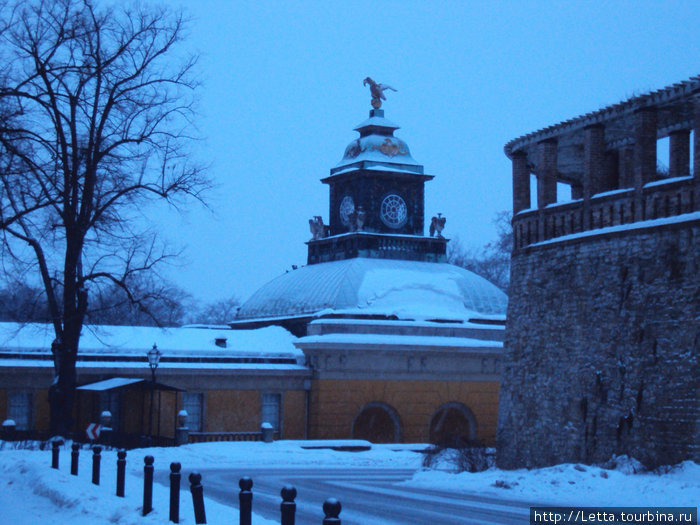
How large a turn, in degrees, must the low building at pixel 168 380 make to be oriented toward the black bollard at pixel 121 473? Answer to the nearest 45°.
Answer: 0° — it already faces it

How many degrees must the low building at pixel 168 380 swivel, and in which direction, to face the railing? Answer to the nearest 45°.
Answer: approximately 45° to its left

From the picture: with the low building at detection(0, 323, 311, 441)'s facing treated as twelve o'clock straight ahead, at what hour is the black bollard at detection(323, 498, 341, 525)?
The black bollard is roughly at 12 o'clock from the low building.

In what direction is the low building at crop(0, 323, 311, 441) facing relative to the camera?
toward the camera

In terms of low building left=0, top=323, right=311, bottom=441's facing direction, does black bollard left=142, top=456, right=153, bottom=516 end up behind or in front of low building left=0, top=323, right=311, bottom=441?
in front

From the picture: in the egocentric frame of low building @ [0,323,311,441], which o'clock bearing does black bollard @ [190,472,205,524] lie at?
The black bollard is roughly at 12 o'clock from the low building.

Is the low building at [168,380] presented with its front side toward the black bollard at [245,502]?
yes

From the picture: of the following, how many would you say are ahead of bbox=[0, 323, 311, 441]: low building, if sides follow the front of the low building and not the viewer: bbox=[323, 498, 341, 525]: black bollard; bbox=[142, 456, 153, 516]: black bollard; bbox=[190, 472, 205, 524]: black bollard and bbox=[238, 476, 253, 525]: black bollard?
4

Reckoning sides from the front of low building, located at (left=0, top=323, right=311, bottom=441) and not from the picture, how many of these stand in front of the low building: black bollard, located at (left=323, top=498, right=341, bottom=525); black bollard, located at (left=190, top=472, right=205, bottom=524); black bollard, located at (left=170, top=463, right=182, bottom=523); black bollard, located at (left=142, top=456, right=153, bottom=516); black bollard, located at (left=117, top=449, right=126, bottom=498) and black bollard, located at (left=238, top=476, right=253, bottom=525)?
6

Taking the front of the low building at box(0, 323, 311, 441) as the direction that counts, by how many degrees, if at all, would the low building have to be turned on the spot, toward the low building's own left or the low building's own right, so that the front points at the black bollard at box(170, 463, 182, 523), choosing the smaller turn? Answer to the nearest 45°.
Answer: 0° — it already faces it
